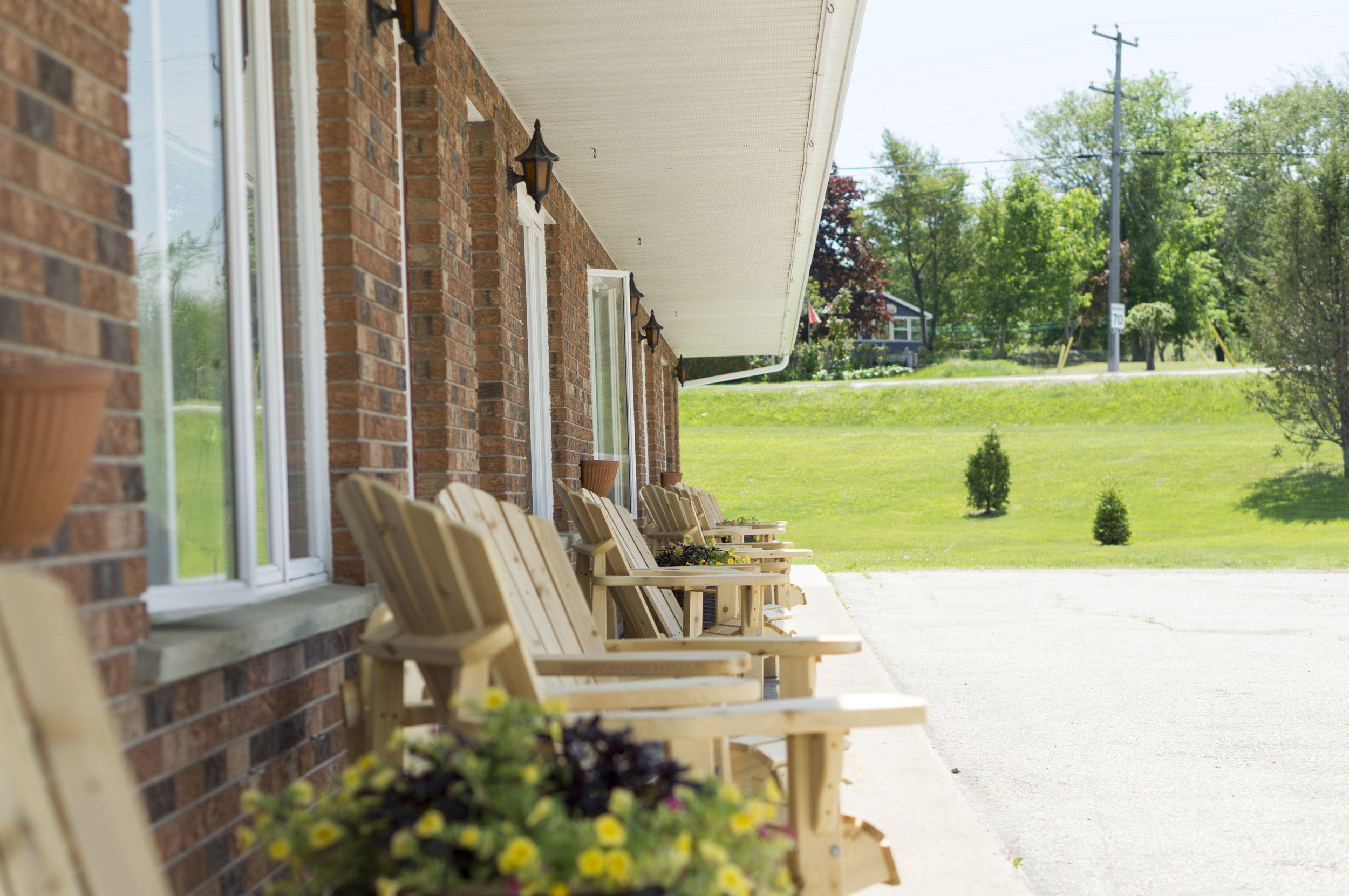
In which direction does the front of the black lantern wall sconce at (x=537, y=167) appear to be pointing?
to the viewer's right

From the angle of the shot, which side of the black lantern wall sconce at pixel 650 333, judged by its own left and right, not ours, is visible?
right

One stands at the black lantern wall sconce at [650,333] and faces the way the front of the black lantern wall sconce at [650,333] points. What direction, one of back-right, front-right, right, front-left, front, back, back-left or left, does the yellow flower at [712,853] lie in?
right

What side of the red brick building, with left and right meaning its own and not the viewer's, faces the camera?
right

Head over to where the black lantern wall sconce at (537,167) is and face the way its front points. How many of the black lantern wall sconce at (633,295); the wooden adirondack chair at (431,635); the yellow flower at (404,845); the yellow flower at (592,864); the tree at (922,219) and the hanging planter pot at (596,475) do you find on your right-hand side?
3

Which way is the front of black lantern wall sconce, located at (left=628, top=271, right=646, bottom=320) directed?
to the viewer's right

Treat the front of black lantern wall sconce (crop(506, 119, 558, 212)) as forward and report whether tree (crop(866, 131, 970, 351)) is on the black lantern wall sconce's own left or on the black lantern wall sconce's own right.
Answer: on the black lantern wall sconce's own left

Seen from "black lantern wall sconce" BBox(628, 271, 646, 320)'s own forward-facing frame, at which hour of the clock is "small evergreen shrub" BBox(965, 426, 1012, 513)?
The small evergreen shrub is roughly at 10 o'clock from the black lantern wall sconce.

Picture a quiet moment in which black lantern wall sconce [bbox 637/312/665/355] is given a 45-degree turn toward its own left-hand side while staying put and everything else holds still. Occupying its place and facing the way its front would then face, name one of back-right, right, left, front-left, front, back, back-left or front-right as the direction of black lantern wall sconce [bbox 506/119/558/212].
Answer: back-right

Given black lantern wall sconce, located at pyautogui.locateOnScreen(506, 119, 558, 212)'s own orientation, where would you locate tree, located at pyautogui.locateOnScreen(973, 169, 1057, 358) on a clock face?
The tree is roughly at 10 o'clock from the black lantern wall sconce.
